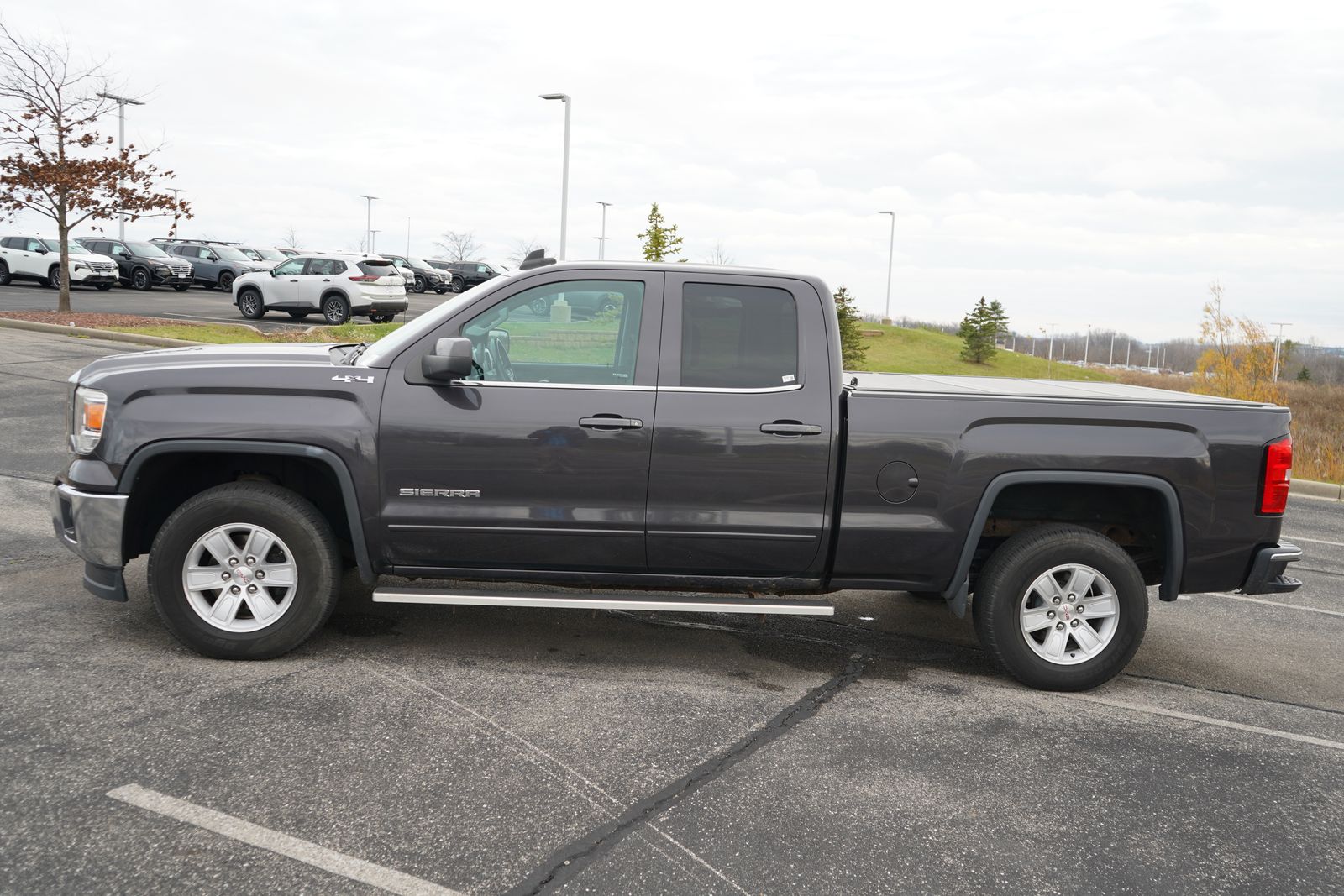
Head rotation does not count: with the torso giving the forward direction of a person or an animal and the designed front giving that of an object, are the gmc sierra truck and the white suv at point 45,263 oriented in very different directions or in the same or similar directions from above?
very different directions

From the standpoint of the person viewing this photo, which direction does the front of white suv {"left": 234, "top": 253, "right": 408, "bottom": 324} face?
facing away from the viewer and to the left of the viewer

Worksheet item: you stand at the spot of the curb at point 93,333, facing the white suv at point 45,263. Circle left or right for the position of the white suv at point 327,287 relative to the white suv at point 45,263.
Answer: right

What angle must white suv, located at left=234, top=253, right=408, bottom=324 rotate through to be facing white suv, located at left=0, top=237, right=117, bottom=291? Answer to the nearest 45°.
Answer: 0° — it already faces it

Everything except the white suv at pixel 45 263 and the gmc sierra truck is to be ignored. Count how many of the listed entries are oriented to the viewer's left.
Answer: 1

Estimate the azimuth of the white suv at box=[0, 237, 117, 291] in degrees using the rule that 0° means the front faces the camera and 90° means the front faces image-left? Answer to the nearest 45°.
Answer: approximately 315°

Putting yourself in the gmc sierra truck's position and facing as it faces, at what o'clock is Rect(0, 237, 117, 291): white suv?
The white suv is roughly at 2 o'clock from the gmc sierra truck.

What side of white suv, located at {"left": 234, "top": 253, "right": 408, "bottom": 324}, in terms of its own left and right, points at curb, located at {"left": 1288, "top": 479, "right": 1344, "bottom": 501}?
back

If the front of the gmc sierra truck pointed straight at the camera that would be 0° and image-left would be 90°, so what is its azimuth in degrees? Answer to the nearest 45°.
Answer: approximately 90°

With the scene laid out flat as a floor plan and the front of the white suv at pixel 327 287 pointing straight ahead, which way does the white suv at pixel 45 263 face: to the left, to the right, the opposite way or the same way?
the opposite way

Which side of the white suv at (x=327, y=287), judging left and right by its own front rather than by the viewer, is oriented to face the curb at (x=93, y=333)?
left

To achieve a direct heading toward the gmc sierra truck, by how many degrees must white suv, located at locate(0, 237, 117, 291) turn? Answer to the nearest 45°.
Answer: approximately 45° to its right
